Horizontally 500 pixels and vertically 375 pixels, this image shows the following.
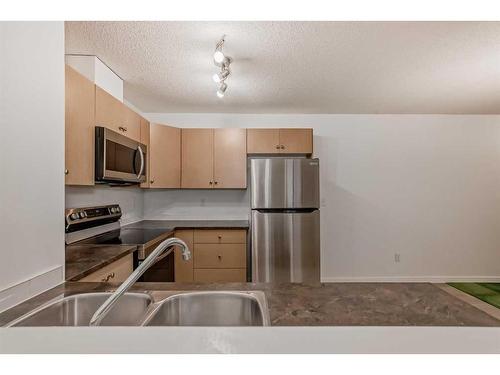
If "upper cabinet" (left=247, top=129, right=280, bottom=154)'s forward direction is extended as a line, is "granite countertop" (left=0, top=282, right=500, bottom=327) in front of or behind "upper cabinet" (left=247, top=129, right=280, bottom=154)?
in front

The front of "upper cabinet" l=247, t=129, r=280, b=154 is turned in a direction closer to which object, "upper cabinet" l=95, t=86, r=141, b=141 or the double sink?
the double sink

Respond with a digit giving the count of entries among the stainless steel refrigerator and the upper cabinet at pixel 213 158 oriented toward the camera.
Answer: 2

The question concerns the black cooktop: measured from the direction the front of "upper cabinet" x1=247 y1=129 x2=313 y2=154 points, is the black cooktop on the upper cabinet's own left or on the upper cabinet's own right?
on the upper cabinet's own right

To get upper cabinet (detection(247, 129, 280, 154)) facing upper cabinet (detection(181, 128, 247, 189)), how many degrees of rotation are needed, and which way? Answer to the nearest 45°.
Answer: approximately 90° to its right
